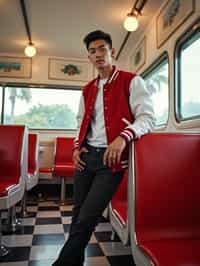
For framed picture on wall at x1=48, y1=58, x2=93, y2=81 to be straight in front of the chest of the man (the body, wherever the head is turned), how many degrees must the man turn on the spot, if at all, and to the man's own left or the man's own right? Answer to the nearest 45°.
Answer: approximately 135° to the man's own right

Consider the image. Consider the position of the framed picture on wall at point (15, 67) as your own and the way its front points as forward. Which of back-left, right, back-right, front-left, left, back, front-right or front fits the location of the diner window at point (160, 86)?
front-left

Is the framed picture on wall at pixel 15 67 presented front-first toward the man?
yes

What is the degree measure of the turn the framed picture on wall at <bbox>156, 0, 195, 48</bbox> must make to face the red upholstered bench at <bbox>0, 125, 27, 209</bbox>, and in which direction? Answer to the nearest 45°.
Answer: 0° — it already faces it

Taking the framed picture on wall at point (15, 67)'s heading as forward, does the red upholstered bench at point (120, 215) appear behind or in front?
in front

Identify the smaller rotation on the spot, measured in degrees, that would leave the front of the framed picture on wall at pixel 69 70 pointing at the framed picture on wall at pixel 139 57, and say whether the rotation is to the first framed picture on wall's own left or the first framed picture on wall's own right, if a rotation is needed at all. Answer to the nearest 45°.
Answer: approximately 45° to the first framed picture on wall's own left
